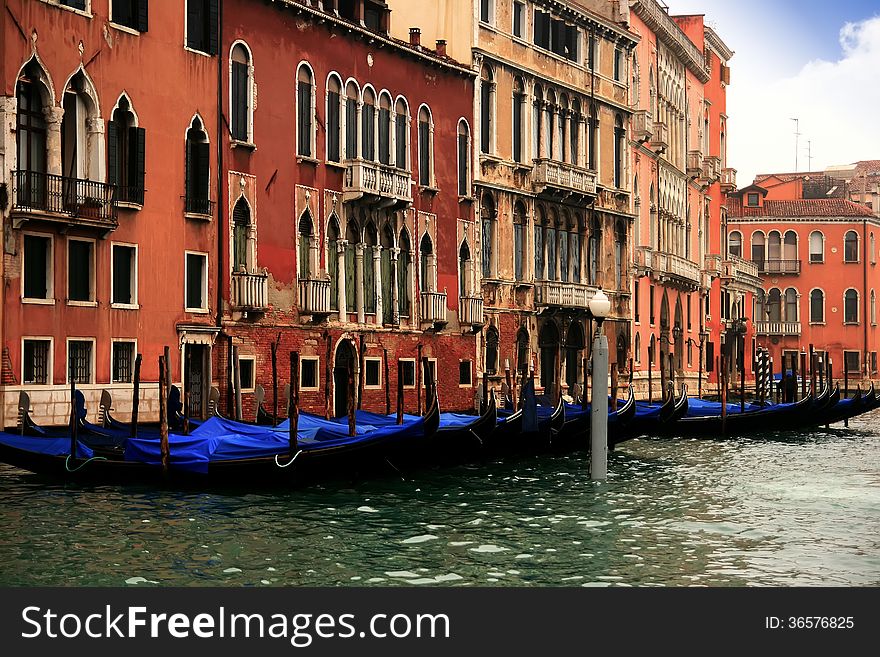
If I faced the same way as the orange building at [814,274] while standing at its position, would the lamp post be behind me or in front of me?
in front

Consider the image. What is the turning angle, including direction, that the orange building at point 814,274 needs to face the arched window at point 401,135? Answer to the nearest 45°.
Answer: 0° — it already faces it

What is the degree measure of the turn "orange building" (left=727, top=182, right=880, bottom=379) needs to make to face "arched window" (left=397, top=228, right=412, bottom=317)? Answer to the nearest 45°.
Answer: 0° — it already faces it

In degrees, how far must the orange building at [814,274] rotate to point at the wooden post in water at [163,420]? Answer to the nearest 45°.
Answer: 0° — it already faces it

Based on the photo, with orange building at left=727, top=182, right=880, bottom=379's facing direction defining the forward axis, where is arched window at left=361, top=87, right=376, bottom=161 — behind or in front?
in front

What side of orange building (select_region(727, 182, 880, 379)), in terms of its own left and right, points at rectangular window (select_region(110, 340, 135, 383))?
front

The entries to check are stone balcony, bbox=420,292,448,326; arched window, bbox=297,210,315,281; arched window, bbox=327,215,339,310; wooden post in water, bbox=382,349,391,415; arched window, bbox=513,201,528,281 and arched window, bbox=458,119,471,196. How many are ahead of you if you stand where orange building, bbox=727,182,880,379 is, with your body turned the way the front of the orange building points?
6

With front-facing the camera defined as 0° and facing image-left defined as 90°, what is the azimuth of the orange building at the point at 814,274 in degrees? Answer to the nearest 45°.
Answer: approximately 0°

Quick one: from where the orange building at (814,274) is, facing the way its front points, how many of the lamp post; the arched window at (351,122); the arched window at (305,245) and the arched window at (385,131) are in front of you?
4

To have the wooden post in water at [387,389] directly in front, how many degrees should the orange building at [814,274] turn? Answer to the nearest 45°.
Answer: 0° — it already faces it

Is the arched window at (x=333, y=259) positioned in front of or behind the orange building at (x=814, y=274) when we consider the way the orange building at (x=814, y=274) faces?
in front
